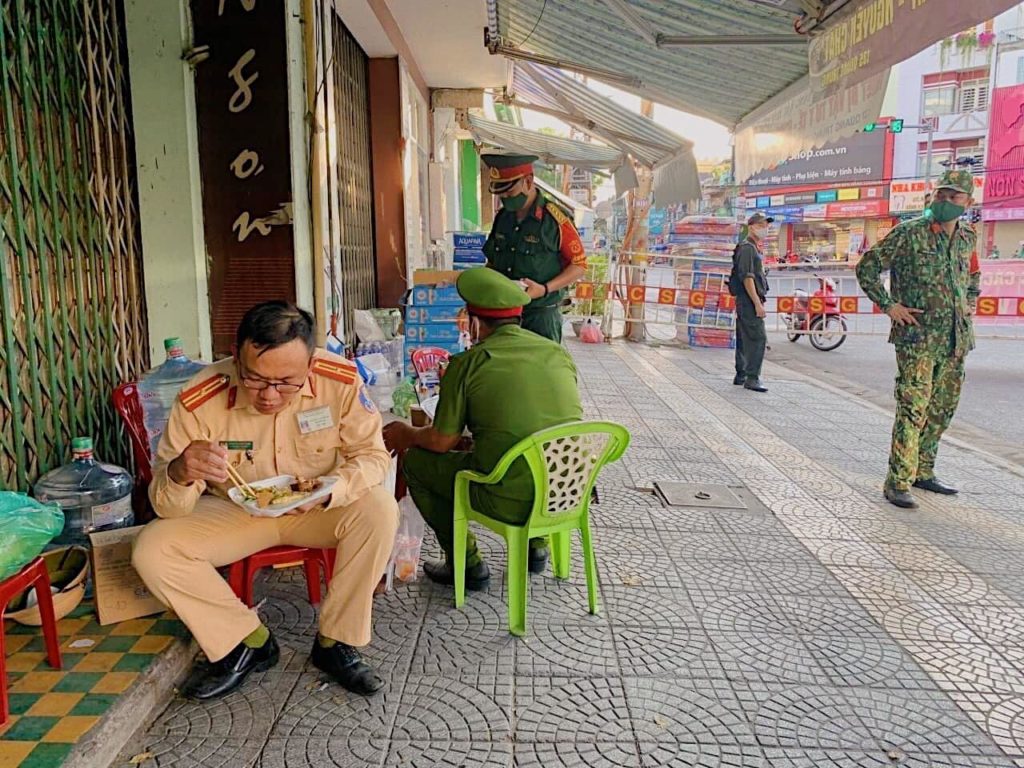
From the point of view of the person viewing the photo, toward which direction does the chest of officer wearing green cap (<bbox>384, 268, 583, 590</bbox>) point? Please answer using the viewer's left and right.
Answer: facing away from the viewer and to the left of the viewer

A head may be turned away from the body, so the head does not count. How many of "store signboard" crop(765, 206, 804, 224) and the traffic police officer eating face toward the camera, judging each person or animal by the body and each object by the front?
2

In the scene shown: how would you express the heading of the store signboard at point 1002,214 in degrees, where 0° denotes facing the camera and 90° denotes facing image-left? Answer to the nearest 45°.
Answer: approximately 0°

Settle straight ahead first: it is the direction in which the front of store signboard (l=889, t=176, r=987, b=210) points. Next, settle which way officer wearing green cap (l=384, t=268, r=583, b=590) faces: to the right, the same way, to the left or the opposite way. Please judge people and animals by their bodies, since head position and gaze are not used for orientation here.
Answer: to the right

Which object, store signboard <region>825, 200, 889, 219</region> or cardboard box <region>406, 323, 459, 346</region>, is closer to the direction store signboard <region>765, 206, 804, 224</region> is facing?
the cardboard box

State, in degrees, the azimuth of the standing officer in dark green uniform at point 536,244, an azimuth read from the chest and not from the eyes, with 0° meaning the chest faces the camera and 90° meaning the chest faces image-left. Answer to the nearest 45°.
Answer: approximately 45°
